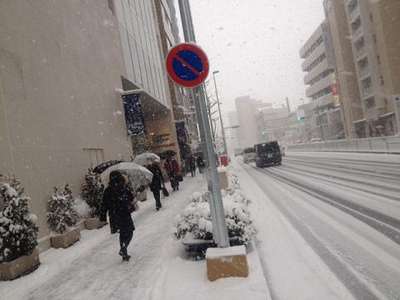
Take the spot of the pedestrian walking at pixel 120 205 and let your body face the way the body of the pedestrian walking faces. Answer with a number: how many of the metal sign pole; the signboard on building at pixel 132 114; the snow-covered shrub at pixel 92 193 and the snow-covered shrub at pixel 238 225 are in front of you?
2

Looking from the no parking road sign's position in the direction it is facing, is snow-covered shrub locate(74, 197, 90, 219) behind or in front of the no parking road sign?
behind

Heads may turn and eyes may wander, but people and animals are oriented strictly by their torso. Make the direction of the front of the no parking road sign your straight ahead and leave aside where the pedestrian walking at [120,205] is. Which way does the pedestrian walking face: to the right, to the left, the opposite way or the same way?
the opposite way

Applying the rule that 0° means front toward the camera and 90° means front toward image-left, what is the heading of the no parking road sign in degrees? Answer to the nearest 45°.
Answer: approximately 0°

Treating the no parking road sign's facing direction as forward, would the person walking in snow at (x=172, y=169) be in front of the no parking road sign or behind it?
behind

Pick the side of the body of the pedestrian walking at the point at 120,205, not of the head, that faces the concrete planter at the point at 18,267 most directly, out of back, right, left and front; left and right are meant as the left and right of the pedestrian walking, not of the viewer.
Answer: left

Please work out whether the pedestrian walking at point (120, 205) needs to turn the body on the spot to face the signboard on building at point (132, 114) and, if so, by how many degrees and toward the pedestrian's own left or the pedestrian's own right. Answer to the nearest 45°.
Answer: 0° — they already face it
